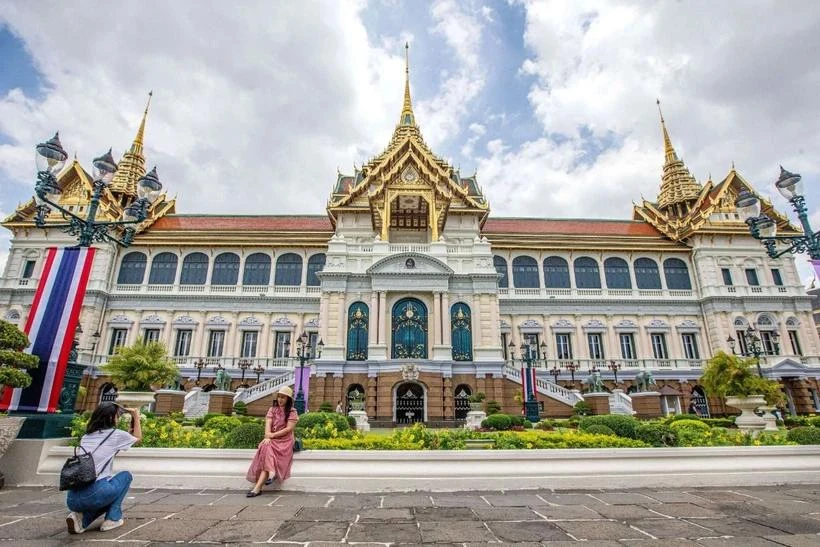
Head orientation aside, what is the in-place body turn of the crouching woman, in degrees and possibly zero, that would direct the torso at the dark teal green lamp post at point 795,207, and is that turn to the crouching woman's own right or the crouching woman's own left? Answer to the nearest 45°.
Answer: approximately 45° to the crouching woman's own right

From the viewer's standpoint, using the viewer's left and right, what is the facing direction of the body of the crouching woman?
facing away from the viewer and to the right of the viewer

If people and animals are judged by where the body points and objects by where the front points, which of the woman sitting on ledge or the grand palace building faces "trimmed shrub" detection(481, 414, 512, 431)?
the grand palace building

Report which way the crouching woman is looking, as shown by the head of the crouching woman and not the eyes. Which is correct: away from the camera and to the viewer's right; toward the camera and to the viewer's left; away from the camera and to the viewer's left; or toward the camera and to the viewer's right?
away from the camera and to the viewer's right

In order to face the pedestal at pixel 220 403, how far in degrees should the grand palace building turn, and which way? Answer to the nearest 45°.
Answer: approximately 45° to its right

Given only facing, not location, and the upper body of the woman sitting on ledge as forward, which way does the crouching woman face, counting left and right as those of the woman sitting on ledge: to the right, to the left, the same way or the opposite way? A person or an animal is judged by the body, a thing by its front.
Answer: the opposite way

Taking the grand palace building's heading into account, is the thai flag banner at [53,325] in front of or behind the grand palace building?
in front

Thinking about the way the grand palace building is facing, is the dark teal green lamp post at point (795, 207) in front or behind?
in front
